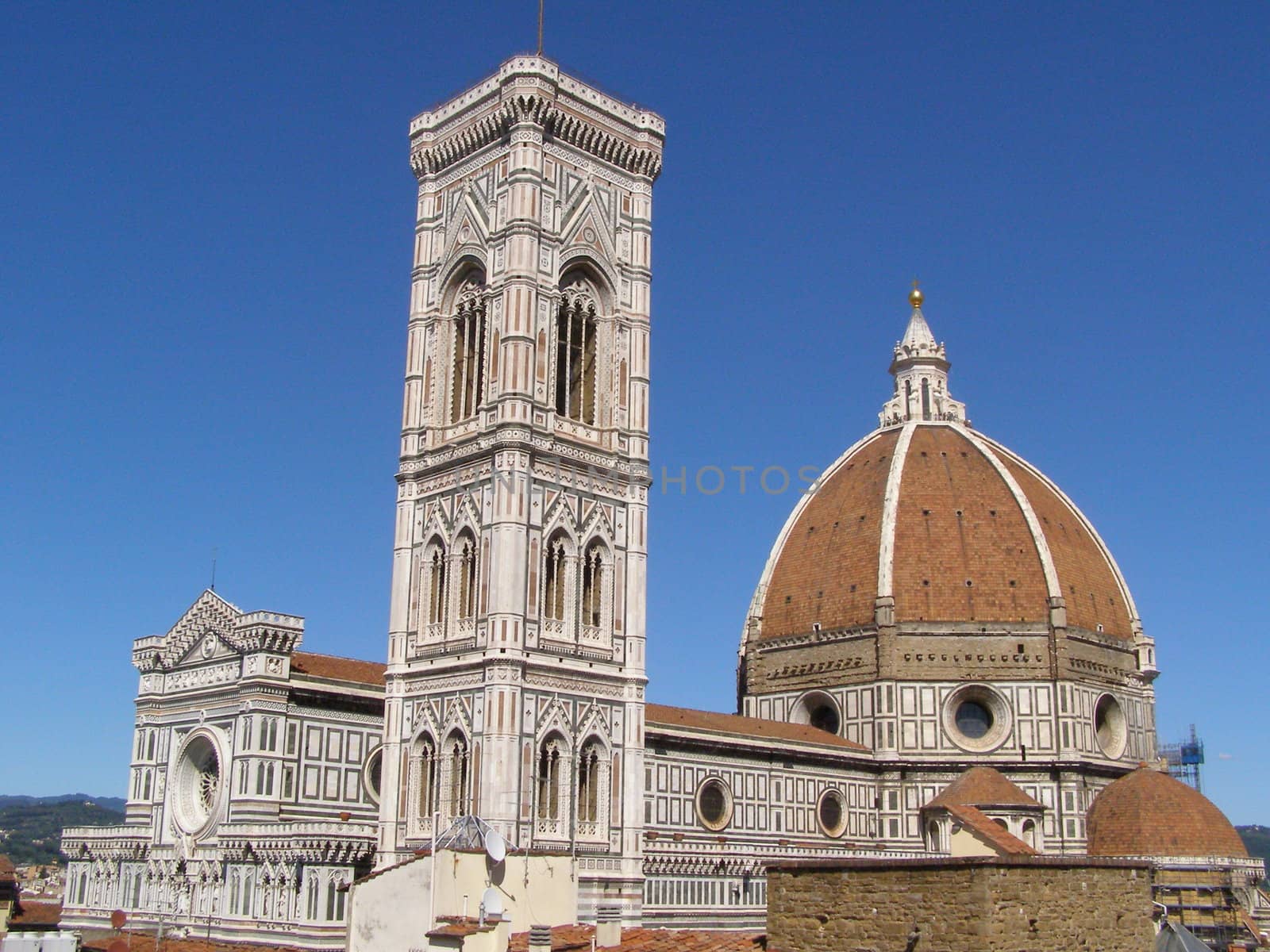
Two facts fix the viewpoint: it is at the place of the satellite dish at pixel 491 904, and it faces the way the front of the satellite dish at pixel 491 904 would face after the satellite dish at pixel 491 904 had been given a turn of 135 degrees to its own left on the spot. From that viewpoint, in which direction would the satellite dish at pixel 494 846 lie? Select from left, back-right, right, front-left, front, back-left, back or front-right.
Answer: front

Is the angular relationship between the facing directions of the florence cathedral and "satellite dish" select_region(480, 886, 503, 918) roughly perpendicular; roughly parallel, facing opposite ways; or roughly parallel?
roughly perpendicular

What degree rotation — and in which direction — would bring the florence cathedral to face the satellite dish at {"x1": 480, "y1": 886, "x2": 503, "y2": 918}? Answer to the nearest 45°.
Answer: approximately 45° to its left

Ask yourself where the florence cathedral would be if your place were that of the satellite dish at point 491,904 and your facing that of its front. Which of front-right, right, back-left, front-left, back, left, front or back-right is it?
back-left

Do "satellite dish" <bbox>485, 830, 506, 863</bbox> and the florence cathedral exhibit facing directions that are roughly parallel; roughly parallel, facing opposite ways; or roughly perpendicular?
roughly perpendicular

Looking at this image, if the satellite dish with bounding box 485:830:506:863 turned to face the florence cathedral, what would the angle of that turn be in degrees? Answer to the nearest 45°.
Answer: approximately 135° to its left

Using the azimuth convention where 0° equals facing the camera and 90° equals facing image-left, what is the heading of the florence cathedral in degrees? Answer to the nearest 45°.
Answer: approximately 45°

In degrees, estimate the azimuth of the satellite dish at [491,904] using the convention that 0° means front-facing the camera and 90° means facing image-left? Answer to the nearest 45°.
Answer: approximately 315°

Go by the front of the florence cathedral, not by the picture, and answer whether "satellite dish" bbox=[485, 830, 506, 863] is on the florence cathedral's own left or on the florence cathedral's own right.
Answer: on the florence cathedral's own left
